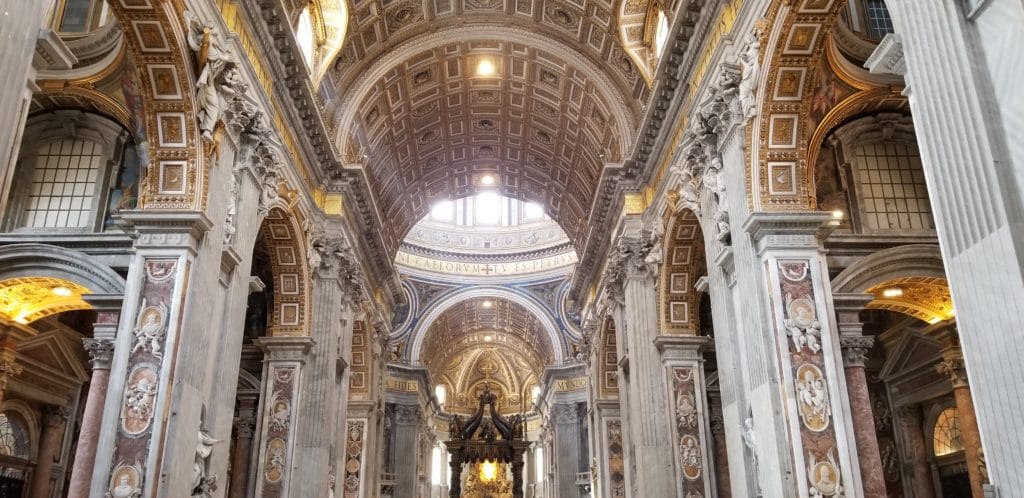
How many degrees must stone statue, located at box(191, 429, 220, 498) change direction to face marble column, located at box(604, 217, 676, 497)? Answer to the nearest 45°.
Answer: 0° — it already faces it

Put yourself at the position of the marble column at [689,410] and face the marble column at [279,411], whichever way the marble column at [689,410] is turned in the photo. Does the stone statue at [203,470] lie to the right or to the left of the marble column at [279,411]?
left

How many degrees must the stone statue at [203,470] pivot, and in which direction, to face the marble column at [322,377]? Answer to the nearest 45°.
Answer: approximately 90° to its left

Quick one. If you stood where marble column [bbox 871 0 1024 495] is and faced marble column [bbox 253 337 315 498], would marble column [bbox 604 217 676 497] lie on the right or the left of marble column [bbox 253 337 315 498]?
right

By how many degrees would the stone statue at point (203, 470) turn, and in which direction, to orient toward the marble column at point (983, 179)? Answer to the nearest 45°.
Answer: approximately 45° to its right

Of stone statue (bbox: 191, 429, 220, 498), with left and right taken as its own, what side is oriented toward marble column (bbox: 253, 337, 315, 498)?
left

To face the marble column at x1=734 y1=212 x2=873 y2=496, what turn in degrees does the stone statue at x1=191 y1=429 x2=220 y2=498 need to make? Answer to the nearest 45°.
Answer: approximately 45° to its right

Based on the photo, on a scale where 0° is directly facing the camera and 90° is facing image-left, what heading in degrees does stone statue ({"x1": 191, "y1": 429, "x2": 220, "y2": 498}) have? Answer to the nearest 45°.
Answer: approximately 270°

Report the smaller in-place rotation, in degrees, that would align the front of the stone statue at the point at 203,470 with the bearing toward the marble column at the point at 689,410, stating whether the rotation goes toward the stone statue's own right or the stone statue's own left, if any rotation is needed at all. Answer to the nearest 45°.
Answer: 0° — it already faces it
